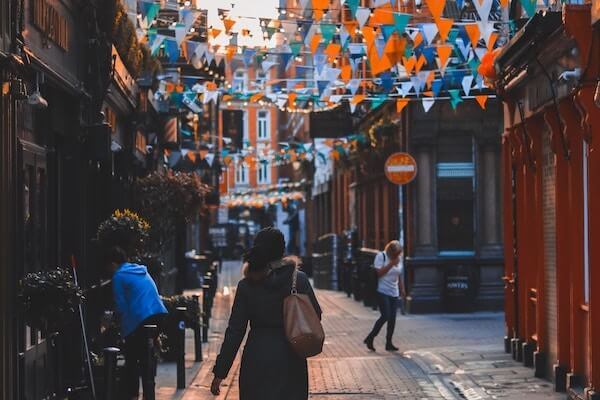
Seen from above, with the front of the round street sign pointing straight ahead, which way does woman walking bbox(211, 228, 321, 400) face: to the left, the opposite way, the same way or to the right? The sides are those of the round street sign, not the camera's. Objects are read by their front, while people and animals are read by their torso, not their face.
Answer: the opposite way

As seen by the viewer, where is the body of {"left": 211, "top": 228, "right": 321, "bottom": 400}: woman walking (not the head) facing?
away from the camera

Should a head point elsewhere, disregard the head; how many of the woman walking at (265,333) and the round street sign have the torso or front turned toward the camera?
1

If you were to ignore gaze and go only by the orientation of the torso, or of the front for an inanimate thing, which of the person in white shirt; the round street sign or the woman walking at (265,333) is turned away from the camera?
the woman walking

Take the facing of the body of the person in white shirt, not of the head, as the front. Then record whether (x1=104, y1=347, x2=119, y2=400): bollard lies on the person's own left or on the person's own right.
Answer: on the person's own right

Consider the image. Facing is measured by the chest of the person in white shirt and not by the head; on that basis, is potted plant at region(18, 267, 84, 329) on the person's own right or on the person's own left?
on the person's own right

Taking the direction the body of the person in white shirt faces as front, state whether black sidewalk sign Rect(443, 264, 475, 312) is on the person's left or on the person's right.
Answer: on the person's left

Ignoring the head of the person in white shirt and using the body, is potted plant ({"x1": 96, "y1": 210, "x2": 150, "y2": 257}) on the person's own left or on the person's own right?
on the person's own right

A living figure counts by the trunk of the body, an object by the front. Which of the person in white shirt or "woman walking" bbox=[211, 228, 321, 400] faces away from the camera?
the woman walking

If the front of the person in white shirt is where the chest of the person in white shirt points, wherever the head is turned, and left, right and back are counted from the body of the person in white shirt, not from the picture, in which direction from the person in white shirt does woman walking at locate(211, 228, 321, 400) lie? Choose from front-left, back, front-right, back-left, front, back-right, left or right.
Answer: front-right

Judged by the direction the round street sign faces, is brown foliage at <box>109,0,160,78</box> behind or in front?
in front
